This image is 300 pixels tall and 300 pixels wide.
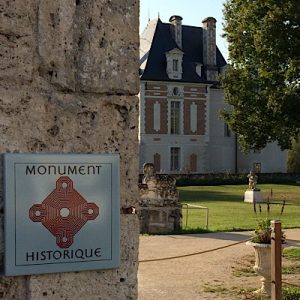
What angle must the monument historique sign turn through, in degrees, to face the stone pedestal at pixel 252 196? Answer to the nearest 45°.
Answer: approximately 180°

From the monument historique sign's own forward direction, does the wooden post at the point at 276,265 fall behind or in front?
behind

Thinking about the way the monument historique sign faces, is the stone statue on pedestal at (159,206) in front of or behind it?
behind

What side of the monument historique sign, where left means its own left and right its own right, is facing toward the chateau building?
back

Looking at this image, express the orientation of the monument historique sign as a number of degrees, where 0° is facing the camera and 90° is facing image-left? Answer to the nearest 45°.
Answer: approximately 0°
